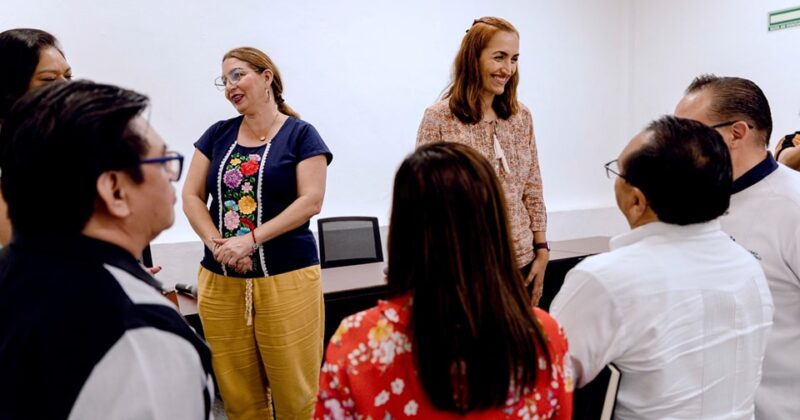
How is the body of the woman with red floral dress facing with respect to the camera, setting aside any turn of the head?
away from the camera

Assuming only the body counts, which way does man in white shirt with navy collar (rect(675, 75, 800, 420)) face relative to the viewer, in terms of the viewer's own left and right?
facing to the left of the viewer

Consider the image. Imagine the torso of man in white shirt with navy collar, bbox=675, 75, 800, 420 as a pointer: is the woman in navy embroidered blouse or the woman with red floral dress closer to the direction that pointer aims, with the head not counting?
the woman in navy embroidered blouse

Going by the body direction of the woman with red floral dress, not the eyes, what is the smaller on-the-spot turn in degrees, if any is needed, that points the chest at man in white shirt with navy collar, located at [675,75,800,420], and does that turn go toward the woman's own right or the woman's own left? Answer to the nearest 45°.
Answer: approximately 45° to the woman's own right

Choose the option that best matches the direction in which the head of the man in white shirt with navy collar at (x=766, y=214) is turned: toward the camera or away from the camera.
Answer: away from the camera

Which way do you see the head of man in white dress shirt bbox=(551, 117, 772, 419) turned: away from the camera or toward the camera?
away from the camera

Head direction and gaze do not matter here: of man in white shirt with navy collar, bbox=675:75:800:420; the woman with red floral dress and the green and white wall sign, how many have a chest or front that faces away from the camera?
1

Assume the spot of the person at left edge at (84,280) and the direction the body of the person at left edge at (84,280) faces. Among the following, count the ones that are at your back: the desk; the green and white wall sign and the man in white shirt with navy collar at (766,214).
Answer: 0

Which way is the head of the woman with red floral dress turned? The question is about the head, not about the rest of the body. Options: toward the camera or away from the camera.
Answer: away from the camera

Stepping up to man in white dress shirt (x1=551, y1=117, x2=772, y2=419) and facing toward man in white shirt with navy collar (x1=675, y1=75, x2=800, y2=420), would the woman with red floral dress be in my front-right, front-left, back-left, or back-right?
back-left

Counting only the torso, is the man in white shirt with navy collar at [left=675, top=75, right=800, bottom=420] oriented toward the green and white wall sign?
no

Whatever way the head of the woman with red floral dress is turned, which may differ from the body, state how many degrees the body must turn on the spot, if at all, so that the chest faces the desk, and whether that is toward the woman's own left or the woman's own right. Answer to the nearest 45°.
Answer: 0° — they already face it

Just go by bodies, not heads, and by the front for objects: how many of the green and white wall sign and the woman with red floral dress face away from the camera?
1

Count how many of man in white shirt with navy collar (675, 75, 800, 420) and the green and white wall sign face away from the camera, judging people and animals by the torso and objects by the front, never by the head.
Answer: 0

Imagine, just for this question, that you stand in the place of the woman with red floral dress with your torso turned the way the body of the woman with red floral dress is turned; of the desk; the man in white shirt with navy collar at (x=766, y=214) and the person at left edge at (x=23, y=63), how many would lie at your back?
0

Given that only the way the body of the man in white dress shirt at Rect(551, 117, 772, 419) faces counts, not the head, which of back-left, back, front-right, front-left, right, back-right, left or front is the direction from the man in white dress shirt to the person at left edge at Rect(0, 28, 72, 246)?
front-left
